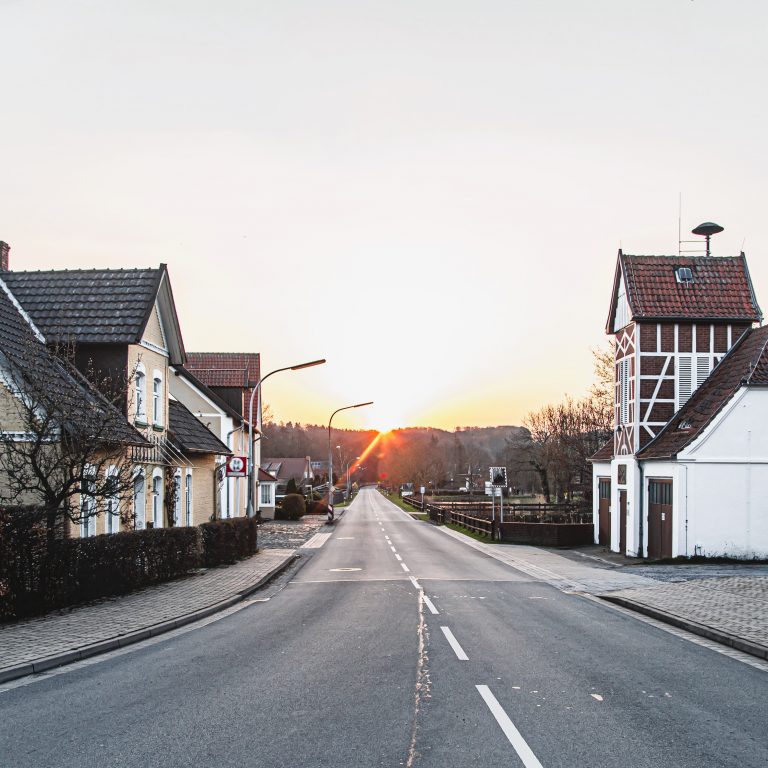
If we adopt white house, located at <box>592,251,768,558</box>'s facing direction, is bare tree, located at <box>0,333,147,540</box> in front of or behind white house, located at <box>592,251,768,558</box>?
in front

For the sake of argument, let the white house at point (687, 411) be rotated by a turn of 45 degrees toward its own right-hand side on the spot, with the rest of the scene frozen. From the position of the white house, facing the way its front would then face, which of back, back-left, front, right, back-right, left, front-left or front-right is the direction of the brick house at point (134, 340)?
front-left

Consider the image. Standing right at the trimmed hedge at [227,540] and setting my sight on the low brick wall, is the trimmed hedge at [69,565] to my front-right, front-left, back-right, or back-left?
back-right

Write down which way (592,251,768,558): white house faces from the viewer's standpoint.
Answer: facing the viewer and to the left of the viewer

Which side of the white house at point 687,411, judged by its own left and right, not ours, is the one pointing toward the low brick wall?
right

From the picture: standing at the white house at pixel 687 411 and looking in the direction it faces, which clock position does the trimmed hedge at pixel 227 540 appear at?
The trimmed hedge is roughly at 12 o'clock from the white house.

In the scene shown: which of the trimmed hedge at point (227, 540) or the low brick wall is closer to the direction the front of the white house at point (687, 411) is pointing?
the trimmed hedge
